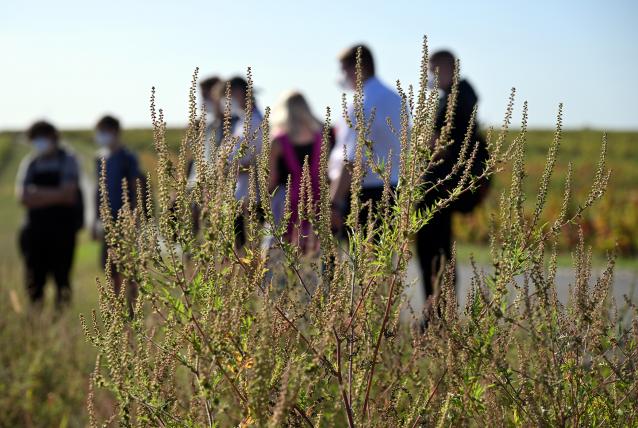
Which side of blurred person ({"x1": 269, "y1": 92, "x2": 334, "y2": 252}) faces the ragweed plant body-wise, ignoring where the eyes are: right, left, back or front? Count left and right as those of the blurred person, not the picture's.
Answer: front

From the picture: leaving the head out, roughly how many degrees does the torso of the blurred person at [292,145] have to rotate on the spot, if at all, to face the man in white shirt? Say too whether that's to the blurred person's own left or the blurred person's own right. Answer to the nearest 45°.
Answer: approximately 90° to the blurred person's own right

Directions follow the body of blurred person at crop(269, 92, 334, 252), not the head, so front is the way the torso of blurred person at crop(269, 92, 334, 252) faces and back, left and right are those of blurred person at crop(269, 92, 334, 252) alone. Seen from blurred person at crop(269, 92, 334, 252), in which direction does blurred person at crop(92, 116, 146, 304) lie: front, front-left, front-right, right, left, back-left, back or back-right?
back-right

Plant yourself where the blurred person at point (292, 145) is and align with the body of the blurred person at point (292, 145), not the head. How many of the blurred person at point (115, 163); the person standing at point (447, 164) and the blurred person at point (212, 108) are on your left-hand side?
2

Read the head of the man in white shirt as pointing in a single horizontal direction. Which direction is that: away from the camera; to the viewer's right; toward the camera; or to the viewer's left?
to the viewer's left

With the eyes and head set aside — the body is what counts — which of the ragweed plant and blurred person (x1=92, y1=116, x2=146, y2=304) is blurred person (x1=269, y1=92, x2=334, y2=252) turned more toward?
the ragweed plant

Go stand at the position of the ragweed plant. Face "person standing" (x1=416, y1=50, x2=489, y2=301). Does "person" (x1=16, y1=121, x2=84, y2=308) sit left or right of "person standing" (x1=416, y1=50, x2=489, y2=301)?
left
